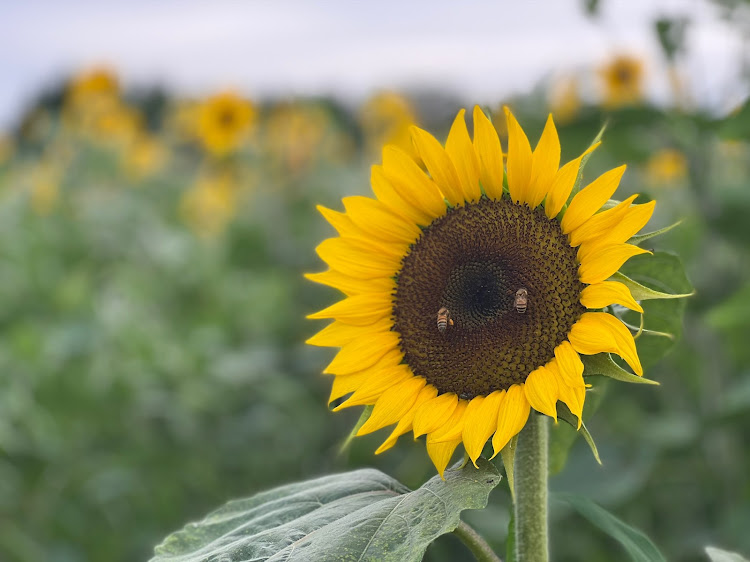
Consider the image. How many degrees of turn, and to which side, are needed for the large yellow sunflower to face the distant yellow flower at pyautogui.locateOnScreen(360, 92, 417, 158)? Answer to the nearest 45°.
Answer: approximately 180°

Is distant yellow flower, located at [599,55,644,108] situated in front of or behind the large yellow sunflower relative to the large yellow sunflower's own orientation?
behind

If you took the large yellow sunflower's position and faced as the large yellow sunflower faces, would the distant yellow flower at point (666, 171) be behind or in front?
behind

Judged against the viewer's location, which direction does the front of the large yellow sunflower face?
facing the viewer
